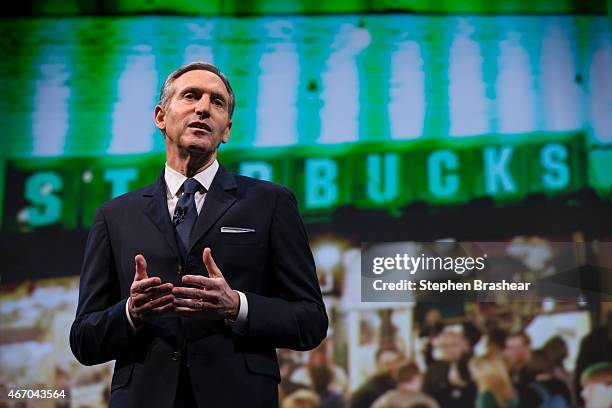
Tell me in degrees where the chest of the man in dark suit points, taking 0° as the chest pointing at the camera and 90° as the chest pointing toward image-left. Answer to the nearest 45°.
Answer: approximately 0°

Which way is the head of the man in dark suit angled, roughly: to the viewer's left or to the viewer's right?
to the viewer's right
